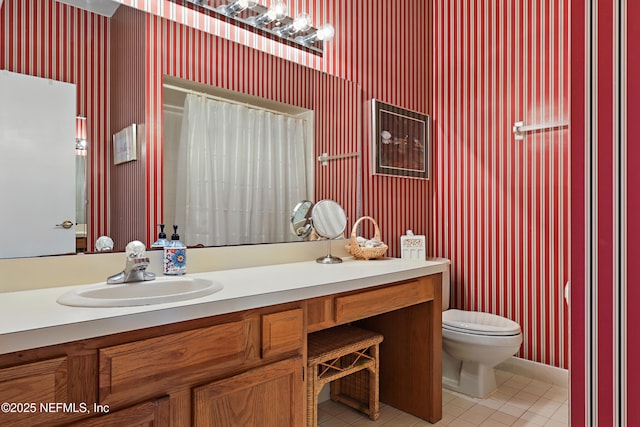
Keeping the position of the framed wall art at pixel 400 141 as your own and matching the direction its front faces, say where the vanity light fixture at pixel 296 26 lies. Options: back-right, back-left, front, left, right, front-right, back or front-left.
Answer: right

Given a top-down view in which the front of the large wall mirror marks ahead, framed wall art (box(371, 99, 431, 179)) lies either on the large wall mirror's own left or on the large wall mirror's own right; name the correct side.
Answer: on the large wall mirror's own left

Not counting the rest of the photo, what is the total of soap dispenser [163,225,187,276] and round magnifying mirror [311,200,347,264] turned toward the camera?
2

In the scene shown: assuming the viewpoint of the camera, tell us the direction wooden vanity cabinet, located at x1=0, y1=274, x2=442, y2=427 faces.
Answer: facing the viewer and to the right of the viewer

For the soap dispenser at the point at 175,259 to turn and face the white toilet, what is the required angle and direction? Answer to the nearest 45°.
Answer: approximately 90° to its left

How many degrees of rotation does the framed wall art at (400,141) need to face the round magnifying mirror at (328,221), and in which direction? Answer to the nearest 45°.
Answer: approximately 90° to its right

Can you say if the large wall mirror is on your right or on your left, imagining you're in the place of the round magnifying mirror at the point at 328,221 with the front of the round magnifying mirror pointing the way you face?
on your right

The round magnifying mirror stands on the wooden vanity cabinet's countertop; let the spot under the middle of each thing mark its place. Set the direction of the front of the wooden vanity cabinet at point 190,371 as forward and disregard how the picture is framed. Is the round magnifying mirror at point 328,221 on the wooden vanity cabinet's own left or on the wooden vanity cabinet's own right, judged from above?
on the wooden vanity cabinet's own left
